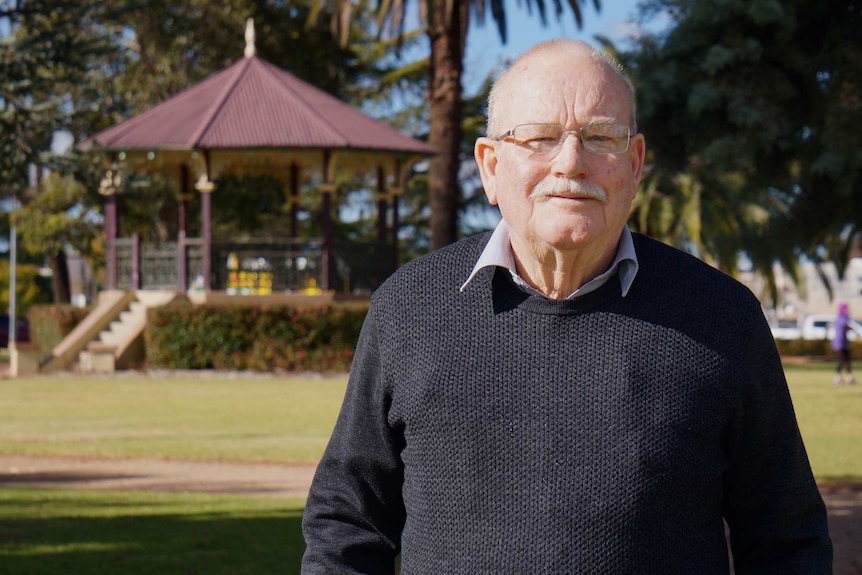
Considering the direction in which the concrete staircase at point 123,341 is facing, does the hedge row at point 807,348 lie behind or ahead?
behind

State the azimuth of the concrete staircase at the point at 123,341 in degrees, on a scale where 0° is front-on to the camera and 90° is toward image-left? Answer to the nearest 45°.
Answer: approximately 45°

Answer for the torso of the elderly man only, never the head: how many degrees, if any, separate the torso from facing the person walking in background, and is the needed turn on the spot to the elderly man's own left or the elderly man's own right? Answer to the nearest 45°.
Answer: approximately 180°

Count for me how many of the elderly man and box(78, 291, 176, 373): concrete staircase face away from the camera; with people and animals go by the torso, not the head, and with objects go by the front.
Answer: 0

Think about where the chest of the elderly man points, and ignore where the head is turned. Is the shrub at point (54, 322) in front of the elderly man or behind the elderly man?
behind

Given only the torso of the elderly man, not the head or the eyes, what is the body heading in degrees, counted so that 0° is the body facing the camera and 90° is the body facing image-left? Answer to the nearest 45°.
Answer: approximately 0°

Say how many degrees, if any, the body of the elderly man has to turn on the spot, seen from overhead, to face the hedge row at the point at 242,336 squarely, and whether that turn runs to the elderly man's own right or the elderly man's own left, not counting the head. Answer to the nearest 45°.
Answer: approximately 180°

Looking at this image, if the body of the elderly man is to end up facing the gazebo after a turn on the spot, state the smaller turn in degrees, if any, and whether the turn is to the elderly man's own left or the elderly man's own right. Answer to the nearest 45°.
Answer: approximately 180°
